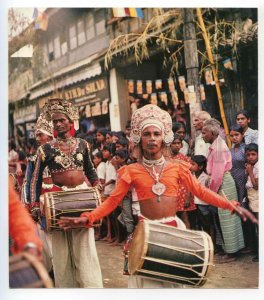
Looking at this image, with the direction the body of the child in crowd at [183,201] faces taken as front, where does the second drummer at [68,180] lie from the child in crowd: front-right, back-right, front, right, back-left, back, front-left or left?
front-right

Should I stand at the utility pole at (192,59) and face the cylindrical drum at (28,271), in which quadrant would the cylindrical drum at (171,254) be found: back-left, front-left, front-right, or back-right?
front-left

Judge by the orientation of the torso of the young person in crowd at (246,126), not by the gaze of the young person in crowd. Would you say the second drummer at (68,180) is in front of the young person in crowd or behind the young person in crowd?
in front

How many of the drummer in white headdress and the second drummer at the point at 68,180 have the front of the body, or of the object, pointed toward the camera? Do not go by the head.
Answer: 2

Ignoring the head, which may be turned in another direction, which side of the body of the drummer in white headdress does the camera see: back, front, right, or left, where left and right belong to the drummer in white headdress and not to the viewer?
front

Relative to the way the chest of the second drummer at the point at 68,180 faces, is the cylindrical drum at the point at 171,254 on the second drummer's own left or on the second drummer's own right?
on the second drummer's own left

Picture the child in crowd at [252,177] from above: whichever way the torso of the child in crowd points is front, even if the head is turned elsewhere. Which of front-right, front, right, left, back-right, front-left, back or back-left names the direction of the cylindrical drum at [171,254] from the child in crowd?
front
